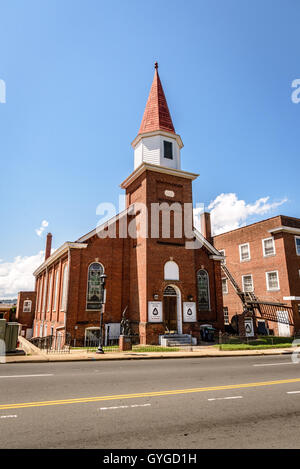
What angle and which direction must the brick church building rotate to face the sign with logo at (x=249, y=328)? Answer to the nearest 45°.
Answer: approximately 45° to its left

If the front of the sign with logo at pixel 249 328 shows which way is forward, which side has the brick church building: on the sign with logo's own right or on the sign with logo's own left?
on the sign with logo's own right

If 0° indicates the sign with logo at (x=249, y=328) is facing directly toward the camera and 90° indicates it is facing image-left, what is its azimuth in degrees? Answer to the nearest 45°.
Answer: approximately 0°

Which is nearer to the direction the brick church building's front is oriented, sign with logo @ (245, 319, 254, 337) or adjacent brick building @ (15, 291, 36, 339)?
the sign with logo

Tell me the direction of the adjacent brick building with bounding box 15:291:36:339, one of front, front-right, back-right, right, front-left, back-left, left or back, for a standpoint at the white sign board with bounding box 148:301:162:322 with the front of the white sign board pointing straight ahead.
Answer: back-right

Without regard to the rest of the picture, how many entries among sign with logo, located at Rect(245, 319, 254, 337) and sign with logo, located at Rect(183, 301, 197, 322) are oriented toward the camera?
2

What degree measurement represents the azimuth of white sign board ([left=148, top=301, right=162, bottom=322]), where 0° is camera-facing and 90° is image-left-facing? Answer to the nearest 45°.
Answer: approximately 0°

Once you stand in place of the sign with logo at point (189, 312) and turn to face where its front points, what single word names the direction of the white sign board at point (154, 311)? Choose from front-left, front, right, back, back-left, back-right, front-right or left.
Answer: front-right

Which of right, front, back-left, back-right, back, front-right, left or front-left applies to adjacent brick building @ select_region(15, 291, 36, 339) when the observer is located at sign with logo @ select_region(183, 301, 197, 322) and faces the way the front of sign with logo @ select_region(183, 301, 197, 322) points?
back-right

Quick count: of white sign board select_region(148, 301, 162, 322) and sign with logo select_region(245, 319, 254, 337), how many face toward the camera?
2

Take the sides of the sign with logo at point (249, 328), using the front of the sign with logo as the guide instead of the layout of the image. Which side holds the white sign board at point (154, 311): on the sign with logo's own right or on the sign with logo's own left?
on the sign with logo's own right

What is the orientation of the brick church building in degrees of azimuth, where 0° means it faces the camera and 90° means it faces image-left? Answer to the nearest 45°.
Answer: approximately 315°
